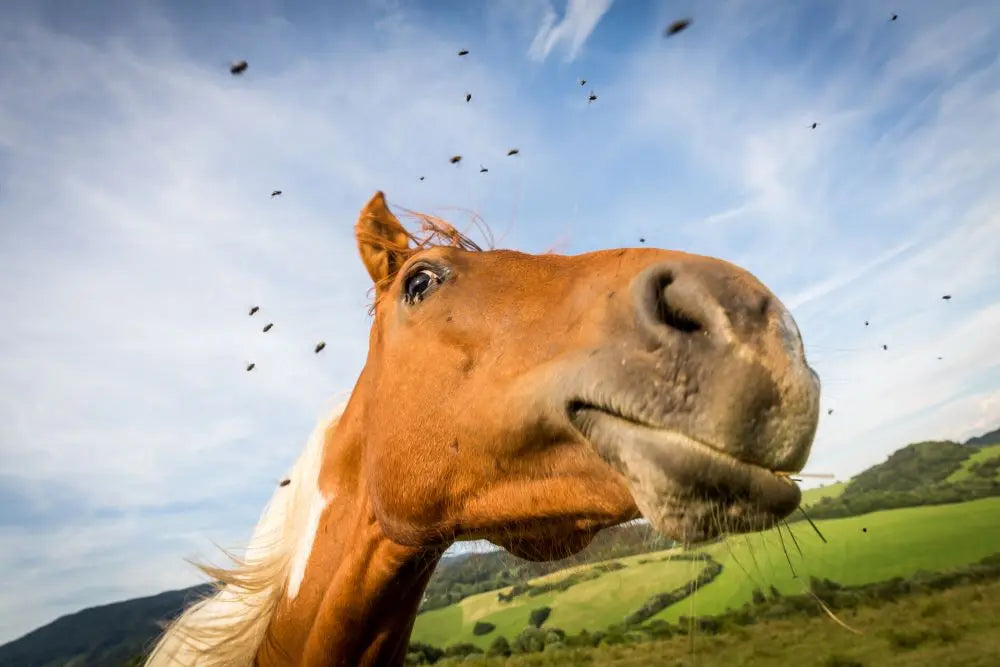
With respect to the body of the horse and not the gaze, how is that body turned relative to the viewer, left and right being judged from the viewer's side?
facing the viewer and to the right of the viewer

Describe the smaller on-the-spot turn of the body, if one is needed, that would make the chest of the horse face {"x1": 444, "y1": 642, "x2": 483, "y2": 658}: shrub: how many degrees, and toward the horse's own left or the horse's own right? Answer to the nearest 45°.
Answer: approximately 135° to the horse's own left

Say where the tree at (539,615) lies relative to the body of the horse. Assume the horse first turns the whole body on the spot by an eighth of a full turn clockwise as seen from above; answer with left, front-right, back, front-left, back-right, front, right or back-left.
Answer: back

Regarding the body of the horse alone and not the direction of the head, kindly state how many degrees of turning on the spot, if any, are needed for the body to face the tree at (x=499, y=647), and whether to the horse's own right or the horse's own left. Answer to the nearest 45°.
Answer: approximately 135° to the horse's own left
